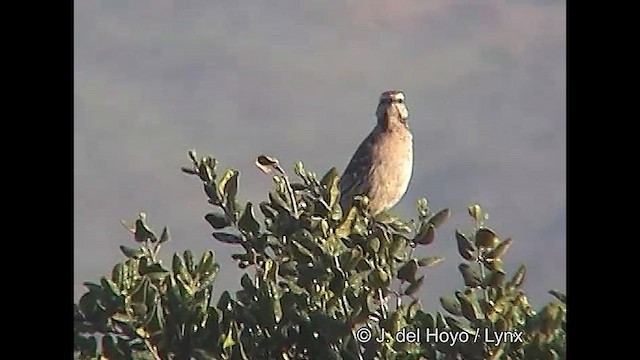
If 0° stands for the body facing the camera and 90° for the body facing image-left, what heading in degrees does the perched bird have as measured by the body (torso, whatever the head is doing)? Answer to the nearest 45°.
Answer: approximately 315°
